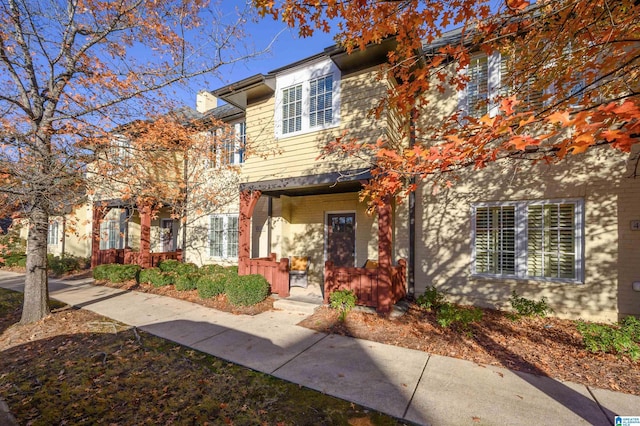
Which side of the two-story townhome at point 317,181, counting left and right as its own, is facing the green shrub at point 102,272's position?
right

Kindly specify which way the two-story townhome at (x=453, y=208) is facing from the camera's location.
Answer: facing the viewer and to the left of the viewer

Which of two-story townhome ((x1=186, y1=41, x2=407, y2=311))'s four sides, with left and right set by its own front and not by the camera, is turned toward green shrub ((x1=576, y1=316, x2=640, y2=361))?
left

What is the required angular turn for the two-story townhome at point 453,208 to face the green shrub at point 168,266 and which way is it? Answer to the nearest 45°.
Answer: approximately 45° to its right

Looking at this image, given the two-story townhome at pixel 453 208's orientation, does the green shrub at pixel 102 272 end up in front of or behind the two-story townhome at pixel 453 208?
in front

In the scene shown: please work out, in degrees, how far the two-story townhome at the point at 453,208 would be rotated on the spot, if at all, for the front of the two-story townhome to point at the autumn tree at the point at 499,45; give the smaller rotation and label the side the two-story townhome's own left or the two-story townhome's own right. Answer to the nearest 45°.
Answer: approximately 45° to the two-story townhome's own left

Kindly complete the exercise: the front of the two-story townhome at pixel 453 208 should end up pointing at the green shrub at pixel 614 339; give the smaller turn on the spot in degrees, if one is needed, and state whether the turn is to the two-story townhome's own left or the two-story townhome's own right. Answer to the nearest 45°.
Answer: approximately 90° to the two-story townhome's own left
